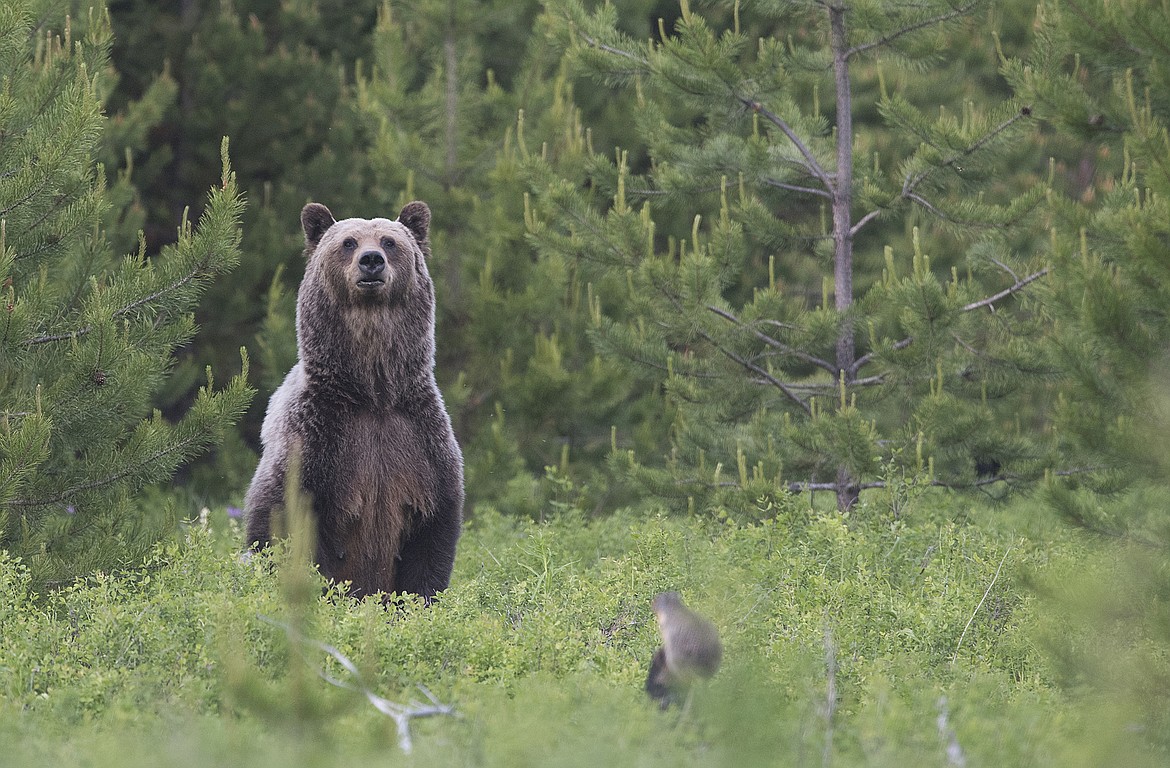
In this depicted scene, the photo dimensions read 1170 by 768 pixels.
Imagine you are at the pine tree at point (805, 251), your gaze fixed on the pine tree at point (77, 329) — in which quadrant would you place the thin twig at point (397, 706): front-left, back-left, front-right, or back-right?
front-left

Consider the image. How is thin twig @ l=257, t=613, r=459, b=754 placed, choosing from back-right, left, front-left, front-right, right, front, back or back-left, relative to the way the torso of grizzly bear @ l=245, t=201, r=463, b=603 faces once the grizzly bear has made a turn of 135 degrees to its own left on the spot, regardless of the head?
back-right

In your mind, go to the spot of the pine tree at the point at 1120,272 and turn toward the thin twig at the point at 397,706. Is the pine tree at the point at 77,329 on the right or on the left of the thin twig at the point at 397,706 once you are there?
right

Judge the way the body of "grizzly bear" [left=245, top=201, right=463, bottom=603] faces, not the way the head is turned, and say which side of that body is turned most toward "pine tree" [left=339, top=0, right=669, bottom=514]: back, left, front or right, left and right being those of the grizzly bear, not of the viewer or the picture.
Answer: back

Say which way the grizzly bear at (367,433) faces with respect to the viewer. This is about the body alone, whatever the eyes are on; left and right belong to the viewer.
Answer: facing the viewer
